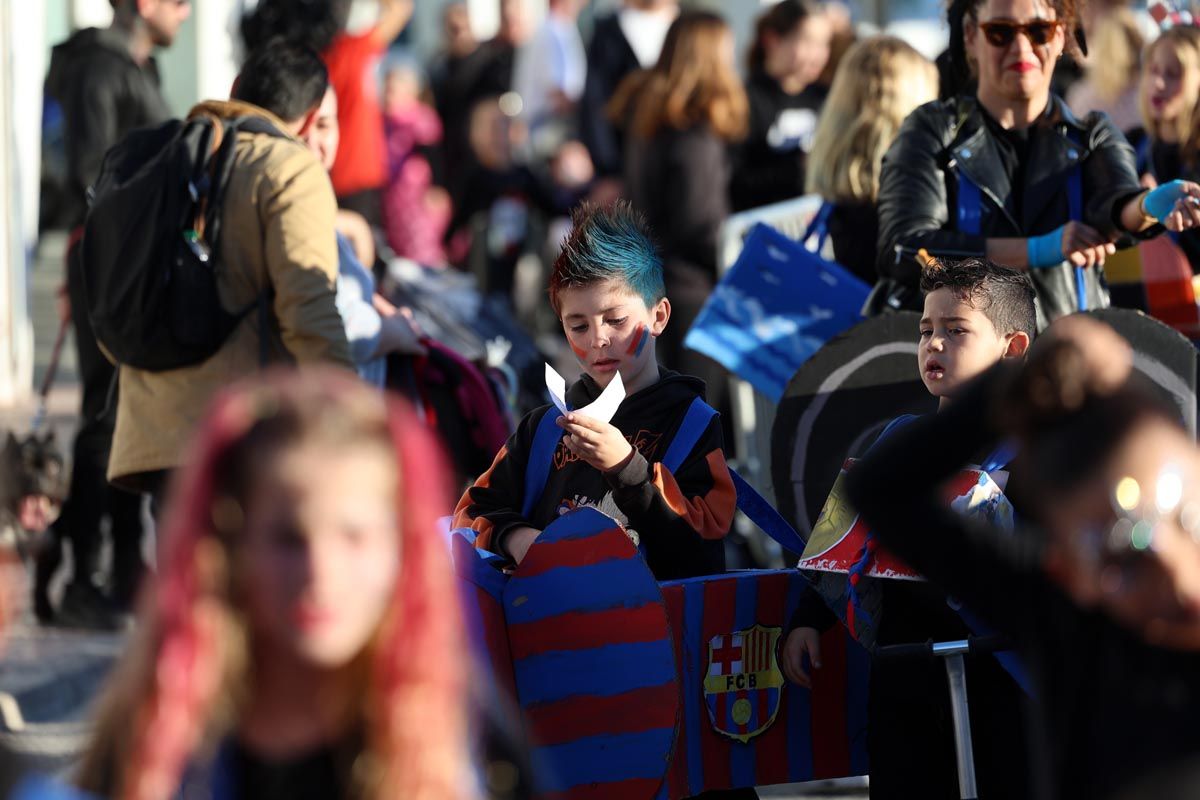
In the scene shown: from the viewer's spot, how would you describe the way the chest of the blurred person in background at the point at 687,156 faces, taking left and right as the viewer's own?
facing away from the viewer and to the right of the viewer

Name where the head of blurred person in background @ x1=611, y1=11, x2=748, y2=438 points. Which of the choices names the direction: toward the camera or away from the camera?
away from the camera

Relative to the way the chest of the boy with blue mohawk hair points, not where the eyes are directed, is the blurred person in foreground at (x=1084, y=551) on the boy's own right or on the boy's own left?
on the boy's own left

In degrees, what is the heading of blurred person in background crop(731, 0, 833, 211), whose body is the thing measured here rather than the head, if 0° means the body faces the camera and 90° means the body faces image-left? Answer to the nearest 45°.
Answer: approximately 315°

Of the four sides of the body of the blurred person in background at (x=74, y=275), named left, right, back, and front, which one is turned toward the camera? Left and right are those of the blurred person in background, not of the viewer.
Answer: right

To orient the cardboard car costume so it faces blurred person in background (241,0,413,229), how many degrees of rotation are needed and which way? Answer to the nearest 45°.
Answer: approximately 135° to its right
